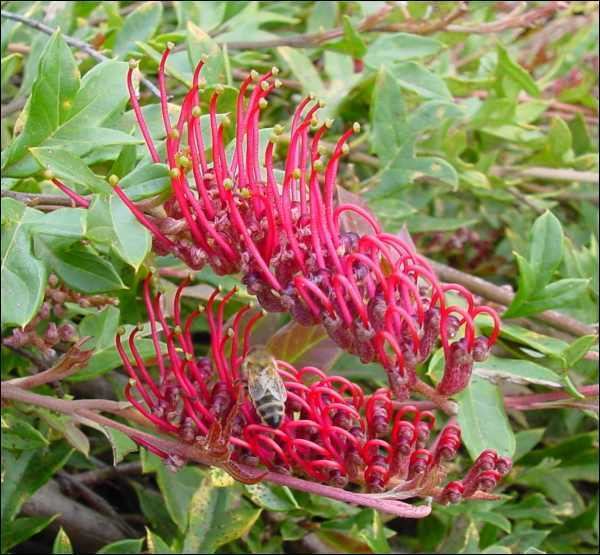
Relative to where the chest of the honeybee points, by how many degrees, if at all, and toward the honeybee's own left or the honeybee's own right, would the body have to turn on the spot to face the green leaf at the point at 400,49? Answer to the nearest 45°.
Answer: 0° — it already faces it

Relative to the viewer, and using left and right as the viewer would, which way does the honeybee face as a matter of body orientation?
facing away from the viewer

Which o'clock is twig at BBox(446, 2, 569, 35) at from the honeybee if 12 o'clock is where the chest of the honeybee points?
The twig is roughly at 1 o'clock from the honeybee.

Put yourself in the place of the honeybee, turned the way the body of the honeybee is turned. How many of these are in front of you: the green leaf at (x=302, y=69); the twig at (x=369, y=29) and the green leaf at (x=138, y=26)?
3

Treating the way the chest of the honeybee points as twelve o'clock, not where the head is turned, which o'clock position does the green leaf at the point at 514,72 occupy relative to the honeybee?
The green leaf is roughly at 1 o'clock from the honeybee.

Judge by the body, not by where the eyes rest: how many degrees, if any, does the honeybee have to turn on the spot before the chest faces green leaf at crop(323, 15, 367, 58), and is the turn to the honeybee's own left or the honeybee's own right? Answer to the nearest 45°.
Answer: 0° — it already faces it

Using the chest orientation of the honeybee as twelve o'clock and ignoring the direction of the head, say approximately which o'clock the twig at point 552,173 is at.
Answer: The twig is roughly at 1 o'clock from the honeybee.

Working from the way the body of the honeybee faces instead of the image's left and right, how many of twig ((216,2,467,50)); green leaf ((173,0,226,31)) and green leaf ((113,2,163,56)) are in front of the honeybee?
3
